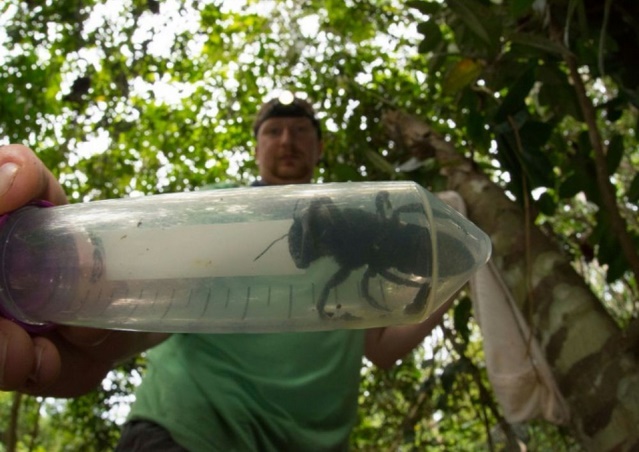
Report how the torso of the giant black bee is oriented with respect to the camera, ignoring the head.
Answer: to the viewer's left

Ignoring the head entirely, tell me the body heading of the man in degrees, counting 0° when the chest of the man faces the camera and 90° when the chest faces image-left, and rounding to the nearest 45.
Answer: approximately 0°
